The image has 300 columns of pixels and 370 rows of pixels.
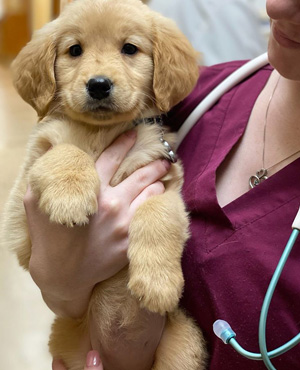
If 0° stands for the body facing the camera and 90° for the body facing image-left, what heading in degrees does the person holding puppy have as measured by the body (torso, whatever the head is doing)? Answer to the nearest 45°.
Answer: approximately 45°

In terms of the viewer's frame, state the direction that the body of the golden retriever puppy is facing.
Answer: toward the camera
